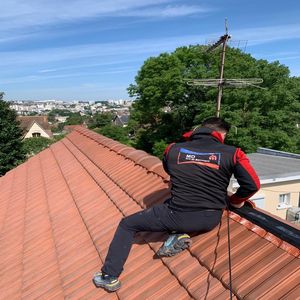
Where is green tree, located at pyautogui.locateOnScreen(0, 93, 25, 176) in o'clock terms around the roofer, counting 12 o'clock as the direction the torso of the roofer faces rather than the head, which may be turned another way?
The green tree is roughly at 11 o'clock from the roofer.

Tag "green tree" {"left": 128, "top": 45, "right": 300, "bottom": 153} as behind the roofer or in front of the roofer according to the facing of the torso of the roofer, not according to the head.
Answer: in front

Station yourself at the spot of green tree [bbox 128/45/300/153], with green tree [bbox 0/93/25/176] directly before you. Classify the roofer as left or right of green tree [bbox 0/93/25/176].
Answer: left

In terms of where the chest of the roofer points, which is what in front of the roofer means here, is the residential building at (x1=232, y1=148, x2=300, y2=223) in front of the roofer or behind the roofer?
in front

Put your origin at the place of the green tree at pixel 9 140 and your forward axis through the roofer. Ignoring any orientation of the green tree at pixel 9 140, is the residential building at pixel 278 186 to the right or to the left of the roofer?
left

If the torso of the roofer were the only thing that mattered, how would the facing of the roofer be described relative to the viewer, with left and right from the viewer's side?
facing away from the viewer
